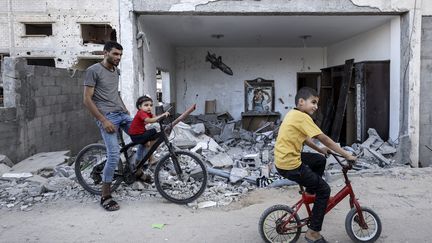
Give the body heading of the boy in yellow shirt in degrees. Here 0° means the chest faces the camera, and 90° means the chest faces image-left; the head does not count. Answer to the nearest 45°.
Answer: approximately 270°

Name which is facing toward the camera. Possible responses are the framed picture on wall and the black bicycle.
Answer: the framed picture on wall

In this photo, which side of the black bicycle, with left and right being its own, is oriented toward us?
right

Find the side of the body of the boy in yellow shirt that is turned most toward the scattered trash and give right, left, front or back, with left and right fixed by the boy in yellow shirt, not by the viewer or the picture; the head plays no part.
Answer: back

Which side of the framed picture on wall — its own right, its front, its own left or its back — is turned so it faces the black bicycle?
front

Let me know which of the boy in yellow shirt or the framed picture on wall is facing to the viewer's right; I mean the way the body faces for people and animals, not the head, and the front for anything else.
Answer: the boy in yellow shirt

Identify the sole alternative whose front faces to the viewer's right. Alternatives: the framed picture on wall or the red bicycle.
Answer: the red bicycle

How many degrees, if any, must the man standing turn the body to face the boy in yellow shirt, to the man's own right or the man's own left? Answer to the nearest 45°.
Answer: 0° — they already face them

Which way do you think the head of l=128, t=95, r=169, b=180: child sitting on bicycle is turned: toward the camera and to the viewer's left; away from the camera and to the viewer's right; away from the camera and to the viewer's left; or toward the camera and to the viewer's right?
toward the camera and to the viewer's right

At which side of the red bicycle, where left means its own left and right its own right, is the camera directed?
right

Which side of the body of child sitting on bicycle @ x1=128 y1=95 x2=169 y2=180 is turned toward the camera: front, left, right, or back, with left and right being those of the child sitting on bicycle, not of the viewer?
right

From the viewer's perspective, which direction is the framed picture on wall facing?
toward the camera

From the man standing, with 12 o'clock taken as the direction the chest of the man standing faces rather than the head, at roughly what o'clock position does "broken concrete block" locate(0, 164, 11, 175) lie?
The broken concrete block is roughly at 6 o'clock from the man standing.

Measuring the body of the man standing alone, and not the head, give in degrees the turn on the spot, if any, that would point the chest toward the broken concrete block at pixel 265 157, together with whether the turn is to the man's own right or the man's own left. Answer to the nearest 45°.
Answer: approximately 90° to the man's own left
